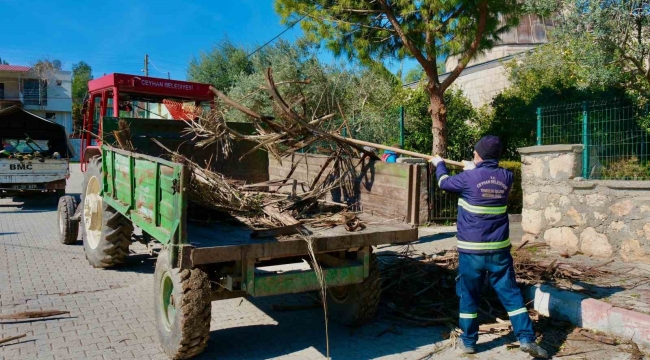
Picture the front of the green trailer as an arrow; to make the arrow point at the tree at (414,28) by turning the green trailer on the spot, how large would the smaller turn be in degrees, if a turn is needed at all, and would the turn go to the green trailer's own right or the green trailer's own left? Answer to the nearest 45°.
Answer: approximately 90° to the green trailer's own right

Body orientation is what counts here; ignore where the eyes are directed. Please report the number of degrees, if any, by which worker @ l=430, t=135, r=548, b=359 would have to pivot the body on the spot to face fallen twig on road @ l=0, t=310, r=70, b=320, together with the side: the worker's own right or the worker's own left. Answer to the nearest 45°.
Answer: approximately 45° to the worker's own left

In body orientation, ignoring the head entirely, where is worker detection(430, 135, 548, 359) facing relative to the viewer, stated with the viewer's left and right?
facing away from the viewer and to the left of the viewer

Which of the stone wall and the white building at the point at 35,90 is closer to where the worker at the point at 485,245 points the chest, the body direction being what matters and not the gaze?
the white building

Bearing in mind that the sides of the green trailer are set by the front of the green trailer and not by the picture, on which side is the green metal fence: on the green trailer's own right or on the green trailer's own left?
on the green trailer's own right

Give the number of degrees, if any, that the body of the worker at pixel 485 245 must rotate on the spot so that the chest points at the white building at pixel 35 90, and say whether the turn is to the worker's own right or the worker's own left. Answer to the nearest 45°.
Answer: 0° — they already face it

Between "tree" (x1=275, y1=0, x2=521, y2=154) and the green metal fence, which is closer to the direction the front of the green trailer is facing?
the tree

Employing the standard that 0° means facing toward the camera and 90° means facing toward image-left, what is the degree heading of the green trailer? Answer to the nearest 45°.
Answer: approximately 135°

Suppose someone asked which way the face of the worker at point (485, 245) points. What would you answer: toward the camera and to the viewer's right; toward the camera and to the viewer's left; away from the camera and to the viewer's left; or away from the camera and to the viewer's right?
away from the camera and to the viewer's left
